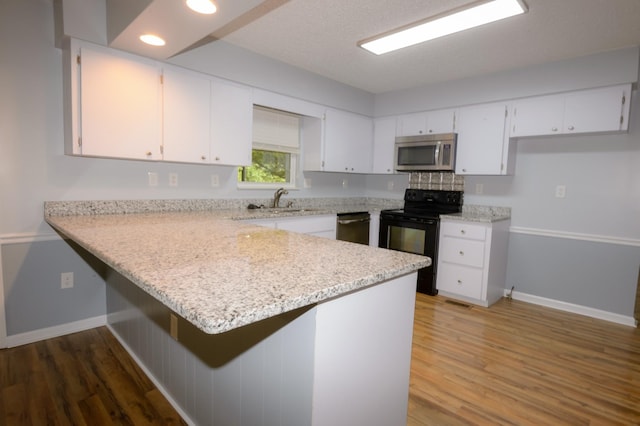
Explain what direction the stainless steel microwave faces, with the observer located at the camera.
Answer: facing the viewer and to the left of the viewer

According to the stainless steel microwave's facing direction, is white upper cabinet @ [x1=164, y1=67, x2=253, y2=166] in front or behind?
in front

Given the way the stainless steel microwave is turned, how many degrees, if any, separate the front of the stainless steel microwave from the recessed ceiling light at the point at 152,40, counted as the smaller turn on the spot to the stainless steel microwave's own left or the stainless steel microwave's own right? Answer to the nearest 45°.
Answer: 0° — it already faces it

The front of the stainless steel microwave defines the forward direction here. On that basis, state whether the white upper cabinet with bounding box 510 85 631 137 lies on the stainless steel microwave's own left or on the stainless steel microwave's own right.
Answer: on the stainless steel microwave's own left

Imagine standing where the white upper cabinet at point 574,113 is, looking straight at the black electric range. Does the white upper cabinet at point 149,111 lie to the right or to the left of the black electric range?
left

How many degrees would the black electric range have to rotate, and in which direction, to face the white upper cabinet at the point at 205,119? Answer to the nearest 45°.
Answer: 0° — it already faces it

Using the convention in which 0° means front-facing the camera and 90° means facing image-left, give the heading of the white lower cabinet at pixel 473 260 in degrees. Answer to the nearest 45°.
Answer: approximately 45°

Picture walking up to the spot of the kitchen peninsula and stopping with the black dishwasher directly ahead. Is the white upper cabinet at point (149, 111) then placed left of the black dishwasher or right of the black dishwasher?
left
